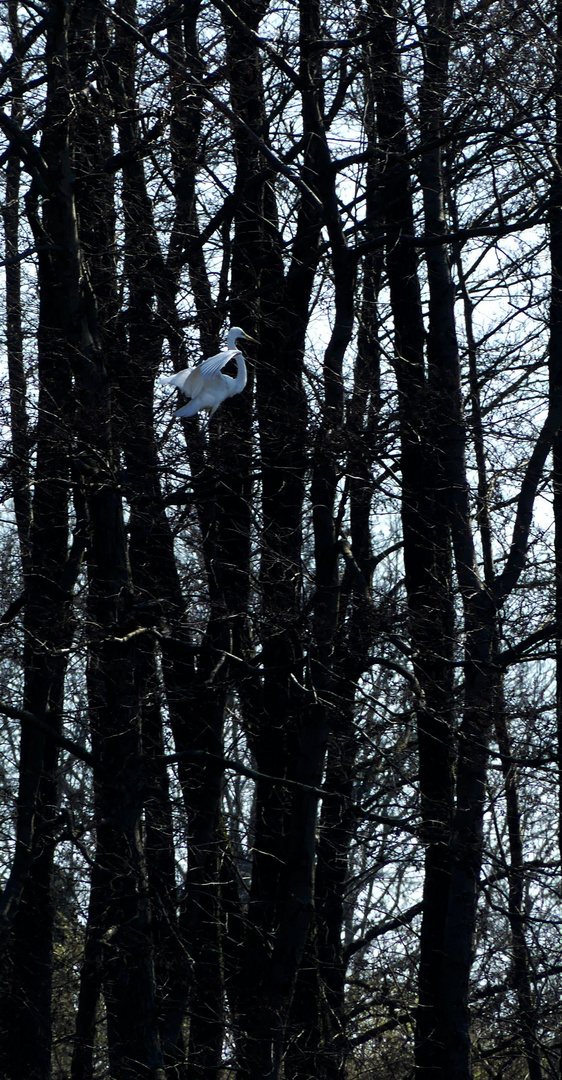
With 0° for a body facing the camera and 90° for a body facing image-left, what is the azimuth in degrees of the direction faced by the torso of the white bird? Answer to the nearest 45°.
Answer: approximately 270°
